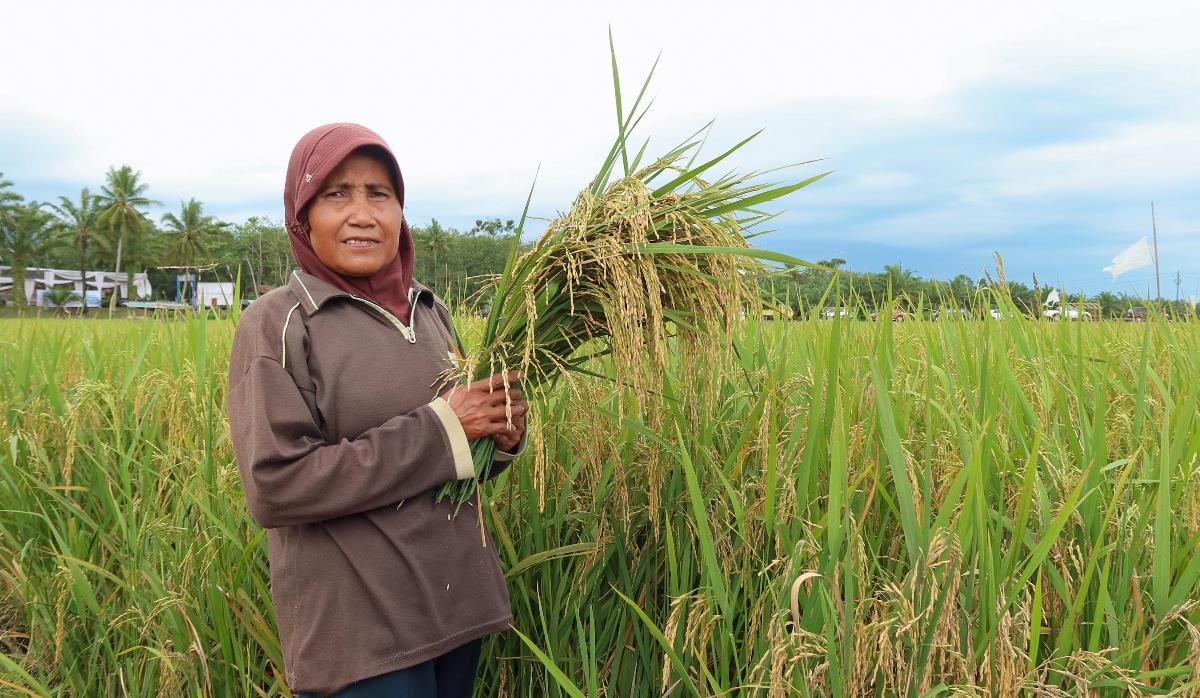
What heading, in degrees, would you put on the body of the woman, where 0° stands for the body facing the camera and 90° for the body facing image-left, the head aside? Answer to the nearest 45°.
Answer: approximately 315°

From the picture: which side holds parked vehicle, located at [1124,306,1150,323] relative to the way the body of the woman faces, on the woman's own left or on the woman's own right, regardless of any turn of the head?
on the woman's own left

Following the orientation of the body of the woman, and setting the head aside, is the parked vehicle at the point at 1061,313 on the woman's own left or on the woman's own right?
on the woman's own left
